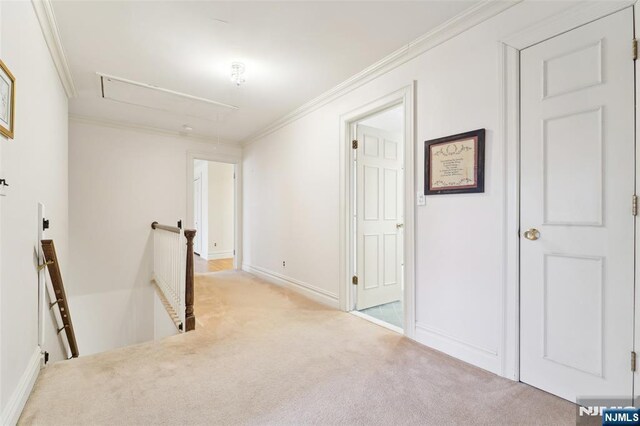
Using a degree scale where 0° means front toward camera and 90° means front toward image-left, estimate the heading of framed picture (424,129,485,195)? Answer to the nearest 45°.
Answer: approximately 45°

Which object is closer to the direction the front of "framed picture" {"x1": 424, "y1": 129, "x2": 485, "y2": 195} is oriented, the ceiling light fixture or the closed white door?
the ceiling light fixture

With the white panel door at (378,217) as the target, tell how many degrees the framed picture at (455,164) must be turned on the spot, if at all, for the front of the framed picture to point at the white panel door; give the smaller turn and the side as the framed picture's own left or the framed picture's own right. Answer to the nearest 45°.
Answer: approximately 90° to the framed picture's own right

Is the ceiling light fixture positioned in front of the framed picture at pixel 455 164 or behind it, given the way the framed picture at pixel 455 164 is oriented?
in front

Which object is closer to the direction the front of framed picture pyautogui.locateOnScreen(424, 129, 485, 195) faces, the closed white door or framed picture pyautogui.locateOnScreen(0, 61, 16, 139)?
the framed picture

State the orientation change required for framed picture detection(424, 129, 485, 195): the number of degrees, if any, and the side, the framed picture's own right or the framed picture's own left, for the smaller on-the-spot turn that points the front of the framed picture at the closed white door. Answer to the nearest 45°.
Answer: approximately 90° to the framed picture's own left
